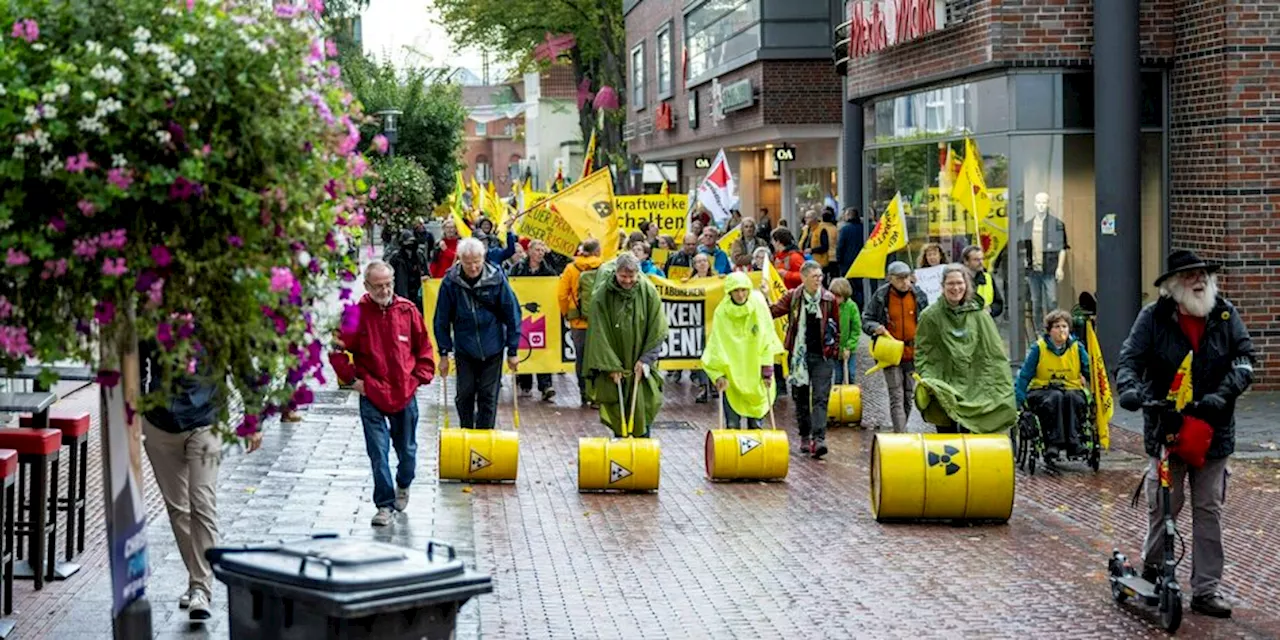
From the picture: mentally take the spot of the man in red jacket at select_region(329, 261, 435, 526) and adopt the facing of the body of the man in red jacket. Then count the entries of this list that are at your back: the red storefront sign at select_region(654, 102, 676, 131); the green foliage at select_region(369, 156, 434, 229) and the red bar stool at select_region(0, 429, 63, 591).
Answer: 2

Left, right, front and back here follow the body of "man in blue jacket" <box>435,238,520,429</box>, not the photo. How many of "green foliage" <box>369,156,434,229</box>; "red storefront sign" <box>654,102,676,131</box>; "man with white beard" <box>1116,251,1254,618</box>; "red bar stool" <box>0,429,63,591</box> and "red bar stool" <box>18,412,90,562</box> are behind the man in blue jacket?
2

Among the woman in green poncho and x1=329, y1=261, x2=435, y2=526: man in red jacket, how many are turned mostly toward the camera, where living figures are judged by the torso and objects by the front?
2

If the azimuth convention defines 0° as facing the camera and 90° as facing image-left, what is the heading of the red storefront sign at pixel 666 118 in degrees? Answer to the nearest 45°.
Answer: approximately 45°

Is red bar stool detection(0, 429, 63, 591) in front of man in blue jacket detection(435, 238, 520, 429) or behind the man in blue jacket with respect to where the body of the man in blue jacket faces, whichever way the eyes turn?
in front

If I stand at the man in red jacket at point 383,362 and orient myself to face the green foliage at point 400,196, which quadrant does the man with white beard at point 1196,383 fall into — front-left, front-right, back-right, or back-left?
back-right

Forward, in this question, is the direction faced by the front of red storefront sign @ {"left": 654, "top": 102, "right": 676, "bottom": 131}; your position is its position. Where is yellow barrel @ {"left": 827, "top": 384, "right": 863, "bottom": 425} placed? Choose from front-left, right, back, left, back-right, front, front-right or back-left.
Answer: front-left

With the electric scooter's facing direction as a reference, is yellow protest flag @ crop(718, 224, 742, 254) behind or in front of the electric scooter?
behind

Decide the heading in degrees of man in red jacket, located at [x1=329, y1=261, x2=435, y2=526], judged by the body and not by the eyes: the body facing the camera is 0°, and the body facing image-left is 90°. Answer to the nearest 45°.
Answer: approximately 0°

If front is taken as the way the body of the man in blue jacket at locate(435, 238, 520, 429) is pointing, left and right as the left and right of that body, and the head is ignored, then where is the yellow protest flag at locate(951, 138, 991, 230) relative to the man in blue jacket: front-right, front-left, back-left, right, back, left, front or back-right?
back-left

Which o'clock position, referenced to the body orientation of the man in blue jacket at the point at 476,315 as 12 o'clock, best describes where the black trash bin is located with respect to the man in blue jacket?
The black trash bin is roughly at 12 o'clock from the man in blue jacket.
